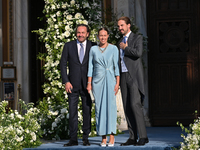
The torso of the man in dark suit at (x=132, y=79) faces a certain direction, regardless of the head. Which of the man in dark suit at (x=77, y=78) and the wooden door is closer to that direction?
the man in dark suit

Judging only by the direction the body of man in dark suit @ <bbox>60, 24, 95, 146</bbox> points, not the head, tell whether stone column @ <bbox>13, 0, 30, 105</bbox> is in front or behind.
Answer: behind

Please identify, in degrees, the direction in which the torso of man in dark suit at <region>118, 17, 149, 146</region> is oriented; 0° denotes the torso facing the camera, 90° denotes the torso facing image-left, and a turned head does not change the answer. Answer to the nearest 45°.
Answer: approximately 45°

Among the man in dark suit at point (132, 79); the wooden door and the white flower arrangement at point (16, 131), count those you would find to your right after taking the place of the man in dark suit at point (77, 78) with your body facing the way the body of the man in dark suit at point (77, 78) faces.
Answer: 1

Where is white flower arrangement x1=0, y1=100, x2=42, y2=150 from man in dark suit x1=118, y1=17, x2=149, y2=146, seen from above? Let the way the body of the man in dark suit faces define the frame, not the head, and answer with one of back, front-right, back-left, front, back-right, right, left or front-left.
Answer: front-right

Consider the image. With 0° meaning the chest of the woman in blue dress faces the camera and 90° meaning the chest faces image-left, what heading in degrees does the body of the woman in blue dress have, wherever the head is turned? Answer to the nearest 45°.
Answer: approximately 0°

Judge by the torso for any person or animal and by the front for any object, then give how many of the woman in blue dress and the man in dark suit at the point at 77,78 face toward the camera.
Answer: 2

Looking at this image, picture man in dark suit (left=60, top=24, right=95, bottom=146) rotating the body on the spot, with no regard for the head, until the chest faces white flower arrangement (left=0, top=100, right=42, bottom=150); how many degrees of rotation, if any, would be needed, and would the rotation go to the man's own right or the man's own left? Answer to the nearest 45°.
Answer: approximately 90° to the man's own right

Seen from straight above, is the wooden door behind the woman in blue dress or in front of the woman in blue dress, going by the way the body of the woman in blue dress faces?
behind

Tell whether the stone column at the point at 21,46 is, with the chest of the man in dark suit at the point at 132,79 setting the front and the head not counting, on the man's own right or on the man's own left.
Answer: on the man's own right

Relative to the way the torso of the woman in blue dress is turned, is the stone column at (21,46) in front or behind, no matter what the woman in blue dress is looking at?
behind
